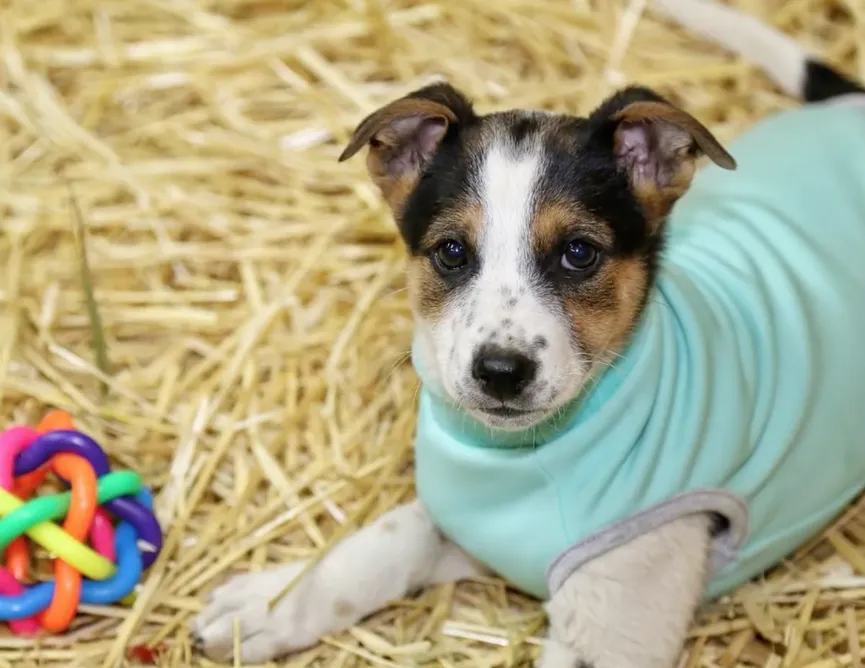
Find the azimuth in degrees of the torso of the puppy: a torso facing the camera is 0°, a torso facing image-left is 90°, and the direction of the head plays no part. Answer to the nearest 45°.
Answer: approximately 45°

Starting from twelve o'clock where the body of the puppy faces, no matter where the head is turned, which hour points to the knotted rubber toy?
The knotted rubber toy is roughly at 1 o'clock from the puppy.
